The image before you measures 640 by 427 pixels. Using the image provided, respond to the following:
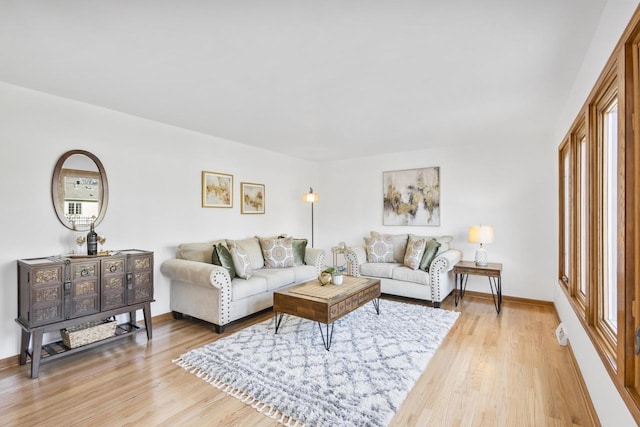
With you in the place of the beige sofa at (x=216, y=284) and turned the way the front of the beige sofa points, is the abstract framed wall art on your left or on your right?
on your left

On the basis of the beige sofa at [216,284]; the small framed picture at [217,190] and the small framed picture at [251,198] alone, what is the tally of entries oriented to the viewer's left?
0

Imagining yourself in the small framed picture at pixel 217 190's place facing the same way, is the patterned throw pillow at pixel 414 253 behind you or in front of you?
in front

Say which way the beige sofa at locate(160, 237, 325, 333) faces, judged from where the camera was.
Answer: facing the viewer and to the right of the viewer

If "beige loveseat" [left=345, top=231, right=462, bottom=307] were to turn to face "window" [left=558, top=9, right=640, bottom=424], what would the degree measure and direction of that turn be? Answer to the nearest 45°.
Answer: approximately 90° to its left

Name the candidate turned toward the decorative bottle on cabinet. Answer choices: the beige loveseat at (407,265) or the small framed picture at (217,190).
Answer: the beige loveseat

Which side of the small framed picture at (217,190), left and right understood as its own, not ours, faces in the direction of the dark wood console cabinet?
right

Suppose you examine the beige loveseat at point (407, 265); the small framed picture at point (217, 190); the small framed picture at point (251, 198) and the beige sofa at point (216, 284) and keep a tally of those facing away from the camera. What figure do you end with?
0

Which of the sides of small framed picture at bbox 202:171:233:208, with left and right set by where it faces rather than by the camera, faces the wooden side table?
front

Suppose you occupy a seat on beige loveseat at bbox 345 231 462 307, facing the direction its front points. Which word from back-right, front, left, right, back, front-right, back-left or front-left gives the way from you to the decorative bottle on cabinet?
front

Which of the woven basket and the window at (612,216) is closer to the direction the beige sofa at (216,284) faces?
the window

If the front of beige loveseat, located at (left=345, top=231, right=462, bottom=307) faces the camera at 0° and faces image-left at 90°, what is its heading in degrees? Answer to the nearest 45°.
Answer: approximately 45°

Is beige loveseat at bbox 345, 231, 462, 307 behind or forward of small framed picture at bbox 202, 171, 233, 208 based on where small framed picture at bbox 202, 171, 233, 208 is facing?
forward

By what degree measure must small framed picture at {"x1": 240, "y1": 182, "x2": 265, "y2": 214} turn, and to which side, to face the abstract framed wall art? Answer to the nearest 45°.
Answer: approximately 45° to its left
